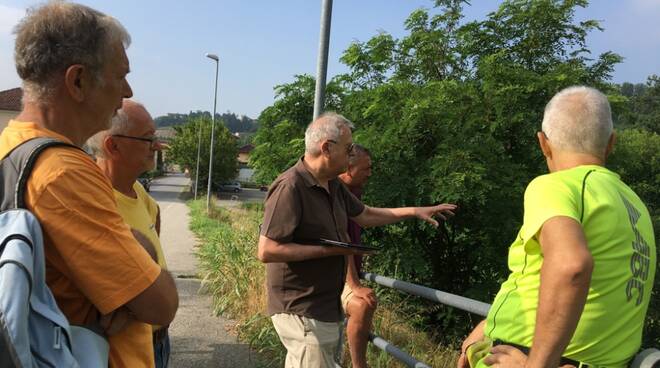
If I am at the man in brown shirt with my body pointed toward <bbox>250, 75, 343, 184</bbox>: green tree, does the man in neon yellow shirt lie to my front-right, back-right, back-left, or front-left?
back-right

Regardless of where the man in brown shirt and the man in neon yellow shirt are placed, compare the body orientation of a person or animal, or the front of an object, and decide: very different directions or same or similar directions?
very different directions

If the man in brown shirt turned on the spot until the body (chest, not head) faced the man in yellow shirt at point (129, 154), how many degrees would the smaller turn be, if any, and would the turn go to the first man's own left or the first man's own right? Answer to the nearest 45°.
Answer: approximately 90° to the first man's own right

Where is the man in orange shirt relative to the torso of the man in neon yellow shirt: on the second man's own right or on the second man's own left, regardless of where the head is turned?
on the second man's own left

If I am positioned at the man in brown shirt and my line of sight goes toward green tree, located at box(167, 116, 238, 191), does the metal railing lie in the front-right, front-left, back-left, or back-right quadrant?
back-right

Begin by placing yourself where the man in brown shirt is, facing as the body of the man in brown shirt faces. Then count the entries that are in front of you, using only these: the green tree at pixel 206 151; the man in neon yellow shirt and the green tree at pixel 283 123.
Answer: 1

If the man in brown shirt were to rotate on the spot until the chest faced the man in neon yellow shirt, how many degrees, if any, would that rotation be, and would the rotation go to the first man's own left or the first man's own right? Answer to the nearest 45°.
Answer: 0° — they already face them

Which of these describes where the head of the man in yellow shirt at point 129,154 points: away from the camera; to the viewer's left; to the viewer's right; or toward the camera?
to the viewer's right

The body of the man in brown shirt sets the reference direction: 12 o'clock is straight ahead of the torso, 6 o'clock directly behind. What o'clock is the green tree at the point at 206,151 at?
The green tree is roughly at 7 o'clock from the man in brown shirt.

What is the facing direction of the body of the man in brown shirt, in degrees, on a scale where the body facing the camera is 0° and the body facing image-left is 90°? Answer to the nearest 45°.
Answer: approximately 315°

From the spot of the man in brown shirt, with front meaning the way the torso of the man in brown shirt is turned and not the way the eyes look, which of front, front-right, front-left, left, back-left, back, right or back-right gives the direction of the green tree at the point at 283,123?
back-left

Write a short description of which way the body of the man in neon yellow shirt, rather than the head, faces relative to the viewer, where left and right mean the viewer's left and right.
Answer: facing away from the viewer and to the left of the viewer

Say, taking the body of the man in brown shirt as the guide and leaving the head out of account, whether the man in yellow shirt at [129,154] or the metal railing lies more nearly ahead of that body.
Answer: the metal railing
